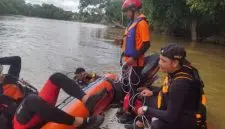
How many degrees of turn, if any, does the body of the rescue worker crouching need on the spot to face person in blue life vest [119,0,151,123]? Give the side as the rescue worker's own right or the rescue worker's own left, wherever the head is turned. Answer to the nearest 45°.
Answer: approximately 90° to the rescue worker's own right

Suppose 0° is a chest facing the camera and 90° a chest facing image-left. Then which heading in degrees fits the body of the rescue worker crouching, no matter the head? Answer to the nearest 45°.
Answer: approximately 90°

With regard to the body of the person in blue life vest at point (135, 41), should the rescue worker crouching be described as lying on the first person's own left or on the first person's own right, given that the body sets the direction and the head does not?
on the first person's own left
